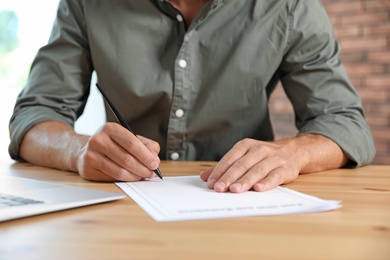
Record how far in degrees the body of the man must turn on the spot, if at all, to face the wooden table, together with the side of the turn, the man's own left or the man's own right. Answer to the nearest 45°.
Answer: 0° — they already face it

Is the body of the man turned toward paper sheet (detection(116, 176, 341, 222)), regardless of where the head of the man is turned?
yes

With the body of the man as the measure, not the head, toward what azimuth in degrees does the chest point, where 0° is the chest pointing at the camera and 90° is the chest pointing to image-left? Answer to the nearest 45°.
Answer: approximately 0°
